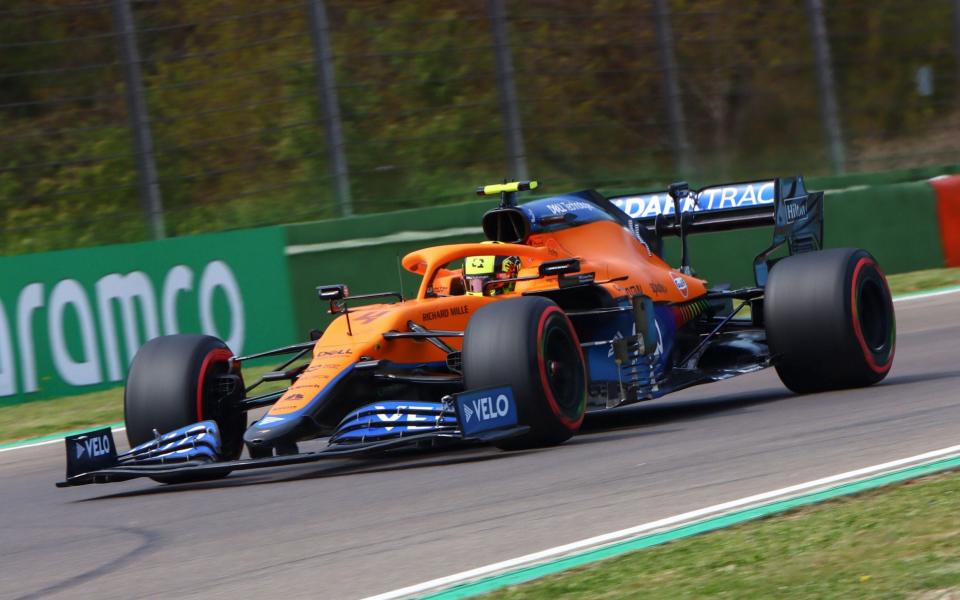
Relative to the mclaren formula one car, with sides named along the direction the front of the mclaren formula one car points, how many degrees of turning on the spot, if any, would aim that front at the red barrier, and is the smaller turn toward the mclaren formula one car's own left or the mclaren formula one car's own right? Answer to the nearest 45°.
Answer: approximately 180°

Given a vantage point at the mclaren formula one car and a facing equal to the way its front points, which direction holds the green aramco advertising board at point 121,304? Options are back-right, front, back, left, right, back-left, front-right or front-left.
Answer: right

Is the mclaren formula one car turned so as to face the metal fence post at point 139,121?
no

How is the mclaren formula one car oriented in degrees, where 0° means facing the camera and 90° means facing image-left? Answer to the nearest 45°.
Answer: approximately 45°

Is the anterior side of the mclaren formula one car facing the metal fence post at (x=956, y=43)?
no

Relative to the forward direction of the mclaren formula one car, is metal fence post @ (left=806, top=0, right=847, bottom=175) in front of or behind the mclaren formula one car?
behind

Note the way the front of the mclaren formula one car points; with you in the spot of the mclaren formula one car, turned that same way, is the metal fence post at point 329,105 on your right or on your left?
on your right

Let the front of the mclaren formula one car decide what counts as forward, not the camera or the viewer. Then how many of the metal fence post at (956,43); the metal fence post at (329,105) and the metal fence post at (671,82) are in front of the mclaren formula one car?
0

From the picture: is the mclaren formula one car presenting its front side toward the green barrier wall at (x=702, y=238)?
no
